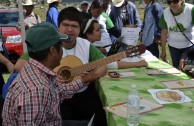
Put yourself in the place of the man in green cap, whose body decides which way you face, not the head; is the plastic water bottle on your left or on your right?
on your right

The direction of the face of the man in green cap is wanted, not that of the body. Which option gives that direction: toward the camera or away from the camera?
away from the camera

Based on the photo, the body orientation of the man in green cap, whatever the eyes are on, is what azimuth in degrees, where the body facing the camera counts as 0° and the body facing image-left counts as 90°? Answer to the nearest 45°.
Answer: approximately 225°

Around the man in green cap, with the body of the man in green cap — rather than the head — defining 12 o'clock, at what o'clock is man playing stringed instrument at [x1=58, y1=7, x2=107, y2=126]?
The man playing stringed instrument is roughly at 11 o'clock from the man in green cap.
